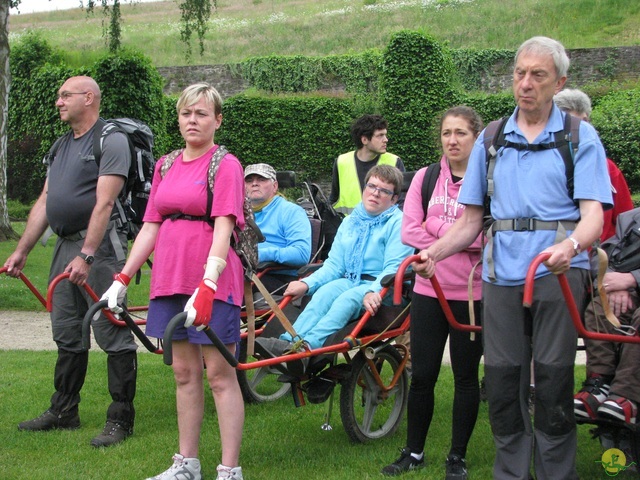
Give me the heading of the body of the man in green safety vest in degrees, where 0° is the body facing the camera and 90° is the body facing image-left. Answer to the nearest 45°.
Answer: approximately 315°

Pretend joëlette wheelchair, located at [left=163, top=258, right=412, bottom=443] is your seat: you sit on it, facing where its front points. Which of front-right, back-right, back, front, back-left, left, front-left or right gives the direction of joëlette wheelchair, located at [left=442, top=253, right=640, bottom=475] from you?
left

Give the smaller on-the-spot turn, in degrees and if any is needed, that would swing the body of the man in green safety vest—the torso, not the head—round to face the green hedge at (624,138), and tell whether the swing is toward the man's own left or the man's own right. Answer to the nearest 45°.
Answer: approximately 90° to the man's own left

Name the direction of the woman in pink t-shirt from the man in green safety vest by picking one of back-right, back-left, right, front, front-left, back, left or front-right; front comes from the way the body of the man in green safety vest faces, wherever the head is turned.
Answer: front-right

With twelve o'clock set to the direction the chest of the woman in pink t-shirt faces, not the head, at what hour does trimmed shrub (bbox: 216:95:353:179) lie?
The trimmed shrub is roughly at 5 o'clock from the woman in pink t-shirt.

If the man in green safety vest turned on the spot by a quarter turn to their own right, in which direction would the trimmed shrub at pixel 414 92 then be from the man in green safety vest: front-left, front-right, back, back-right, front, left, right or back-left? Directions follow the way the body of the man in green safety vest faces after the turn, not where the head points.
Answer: back-right

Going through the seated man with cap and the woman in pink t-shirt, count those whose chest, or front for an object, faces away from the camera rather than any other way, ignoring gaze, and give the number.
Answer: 0

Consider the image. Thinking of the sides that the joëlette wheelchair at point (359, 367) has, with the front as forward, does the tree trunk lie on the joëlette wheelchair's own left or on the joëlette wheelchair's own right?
on the joëlette wheelchair's own right

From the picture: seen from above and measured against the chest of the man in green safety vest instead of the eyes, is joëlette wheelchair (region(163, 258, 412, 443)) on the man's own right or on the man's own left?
on the man's own right

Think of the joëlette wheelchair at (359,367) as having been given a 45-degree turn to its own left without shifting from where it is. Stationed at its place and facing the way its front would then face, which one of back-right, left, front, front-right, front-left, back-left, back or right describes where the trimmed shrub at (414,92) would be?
back

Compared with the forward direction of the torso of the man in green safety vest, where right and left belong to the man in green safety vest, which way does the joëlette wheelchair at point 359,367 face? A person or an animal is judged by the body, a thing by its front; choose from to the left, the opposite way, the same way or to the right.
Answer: to the right
